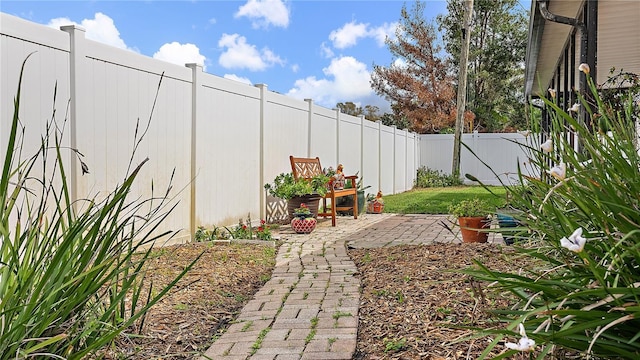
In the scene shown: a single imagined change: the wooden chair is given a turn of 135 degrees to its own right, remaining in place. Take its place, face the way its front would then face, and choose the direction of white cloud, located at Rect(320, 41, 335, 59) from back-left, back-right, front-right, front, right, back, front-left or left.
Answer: right

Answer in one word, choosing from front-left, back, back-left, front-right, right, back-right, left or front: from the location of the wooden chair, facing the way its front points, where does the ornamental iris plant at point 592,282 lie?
front-right

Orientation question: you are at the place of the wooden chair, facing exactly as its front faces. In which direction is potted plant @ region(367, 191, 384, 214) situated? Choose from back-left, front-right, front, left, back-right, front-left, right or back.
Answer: left

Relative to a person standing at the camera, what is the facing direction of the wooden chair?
facing the viewer and to the right of the viewer

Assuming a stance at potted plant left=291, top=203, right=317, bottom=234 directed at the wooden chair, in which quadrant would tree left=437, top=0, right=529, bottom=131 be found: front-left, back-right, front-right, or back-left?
front-right

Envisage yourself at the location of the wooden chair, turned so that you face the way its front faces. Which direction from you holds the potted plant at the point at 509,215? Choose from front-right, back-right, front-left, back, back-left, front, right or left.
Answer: front-right

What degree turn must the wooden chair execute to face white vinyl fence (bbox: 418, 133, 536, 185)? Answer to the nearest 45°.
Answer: approximately 90° to its left

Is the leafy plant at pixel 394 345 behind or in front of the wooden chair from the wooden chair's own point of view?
in front

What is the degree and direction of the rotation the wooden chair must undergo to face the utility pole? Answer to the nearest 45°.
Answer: approximately 90° to its left
